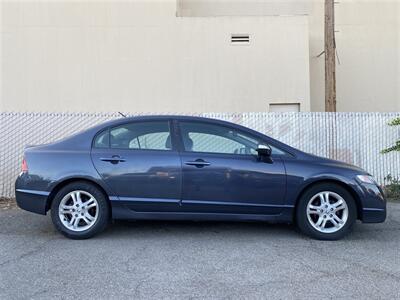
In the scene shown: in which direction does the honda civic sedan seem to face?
to the viewer's right

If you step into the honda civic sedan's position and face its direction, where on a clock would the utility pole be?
The utility pole is roughly at 10 o'clock from the honda civic sedan.
